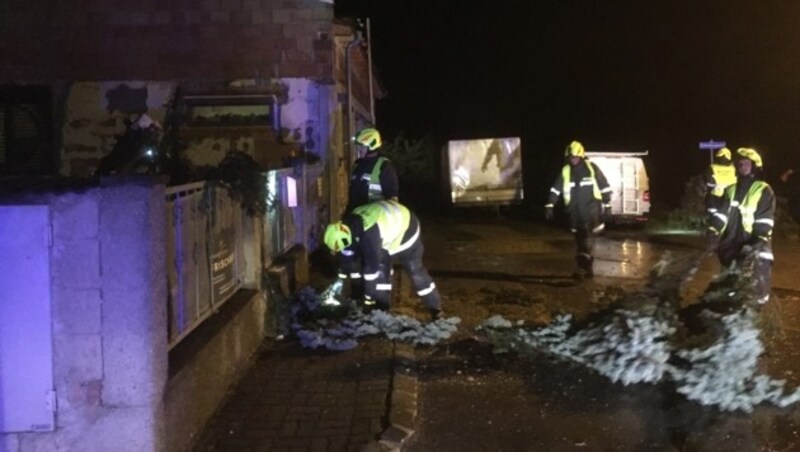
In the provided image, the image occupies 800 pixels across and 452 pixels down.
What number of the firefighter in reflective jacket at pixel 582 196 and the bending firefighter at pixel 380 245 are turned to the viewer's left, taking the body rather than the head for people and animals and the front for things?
1

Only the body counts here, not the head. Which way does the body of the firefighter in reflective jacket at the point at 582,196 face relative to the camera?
toward the camera

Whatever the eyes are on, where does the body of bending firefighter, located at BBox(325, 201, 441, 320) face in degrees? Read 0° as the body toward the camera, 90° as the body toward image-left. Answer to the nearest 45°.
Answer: approximately 90°

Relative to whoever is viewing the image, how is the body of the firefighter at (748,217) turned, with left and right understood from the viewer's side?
facing the viewer and to the left of the viewer

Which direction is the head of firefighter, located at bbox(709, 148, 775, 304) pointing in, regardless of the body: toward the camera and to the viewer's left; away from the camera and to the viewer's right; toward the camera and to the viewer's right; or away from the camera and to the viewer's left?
toward the camera and to the viewer's left

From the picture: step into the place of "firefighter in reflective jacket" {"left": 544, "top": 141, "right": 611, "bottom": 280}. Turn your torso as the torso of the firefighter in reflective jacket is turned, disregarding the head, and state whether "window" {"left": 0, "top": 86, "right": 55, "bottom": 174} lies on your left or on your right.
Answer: on your right

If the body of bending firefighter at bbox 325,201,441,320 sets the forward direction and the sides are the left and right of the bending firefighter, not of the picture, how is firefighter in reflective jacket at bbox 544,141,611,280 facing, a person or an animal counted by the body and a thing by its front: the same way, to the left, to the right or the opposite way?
to the left

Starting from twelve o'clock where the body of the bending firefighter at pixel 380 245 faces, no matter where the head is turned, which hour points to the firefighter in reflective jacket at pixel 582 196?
The firefighter in reflective jacket is roughly at 4 o'clock from the bending firefighter.

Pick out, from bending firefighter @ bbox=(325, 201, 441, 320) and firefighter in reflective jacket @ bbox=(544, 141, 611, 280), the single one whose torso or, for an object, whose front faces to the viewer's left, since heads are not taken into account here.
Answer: the bending firefighter

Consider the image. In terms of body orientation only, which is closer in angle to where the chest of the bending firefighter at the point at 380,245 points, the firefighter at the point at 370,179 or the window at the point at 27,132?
the window

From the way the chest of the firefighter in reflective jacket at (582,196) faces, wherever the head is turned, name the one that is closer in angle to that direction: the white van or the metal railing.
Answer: the metal railing
